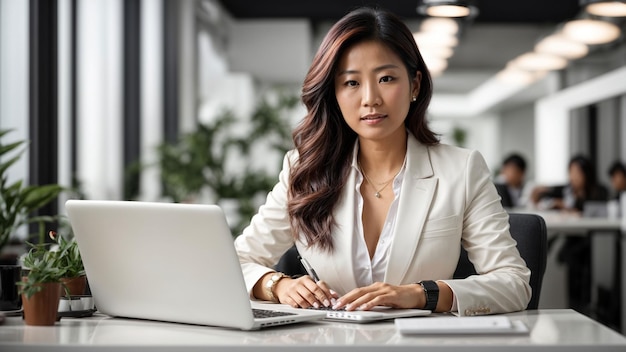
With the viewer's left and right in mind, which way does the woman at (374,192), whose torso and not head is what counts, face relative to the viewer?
facing the viewer

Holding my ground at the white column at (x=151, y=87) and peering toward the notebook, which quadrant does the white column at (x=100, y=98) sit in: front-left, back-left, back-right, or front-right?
front-right

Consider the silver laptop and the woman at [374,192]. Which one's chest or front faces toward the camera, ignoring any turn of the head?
the woman

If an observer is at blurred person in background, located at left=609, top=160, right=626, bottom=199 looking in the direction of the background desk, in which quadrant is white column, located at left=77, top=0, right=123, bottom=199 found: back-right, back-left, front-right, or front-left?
front-right

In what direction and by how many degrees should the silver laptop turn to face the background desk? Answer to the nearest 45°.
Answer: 0° — it already faces it

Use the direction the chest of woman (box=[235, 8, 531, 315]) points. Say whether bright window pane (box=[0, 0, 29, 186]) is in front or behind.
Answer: behind

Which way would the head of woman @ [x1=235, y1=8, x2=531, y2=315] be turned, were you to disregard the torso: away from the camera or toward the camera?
toward the camera

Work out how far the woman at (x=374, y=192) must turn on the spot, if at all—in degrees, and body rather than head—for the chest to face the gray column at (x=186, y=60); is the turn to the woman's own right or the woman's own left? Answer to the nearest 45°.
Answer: approximately 180°

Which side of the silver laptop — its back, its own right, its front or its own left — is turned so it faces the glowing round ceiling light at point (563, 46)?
front

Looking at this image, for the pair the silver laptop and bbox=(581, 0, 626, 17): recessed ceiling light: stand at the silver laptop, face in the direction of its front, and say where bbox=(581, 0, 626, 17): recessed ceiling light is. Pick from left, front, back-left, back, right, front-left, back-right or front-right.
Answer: front

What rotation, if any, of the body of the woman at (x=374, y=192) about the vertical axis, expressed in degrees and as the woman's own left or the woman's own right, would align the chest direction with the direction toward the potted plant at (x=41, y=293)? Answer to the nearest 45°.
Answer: approximately 45° to the woman's own right

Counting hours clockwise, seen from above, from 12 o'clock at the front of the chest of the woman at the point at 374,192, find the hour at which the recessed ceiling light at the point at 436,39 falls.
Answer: The recessed ceiling light is roughly at 6 o'clock from the woman.

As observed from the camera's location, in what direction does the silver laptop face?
facing away from the viewer and to the right of the viewer
